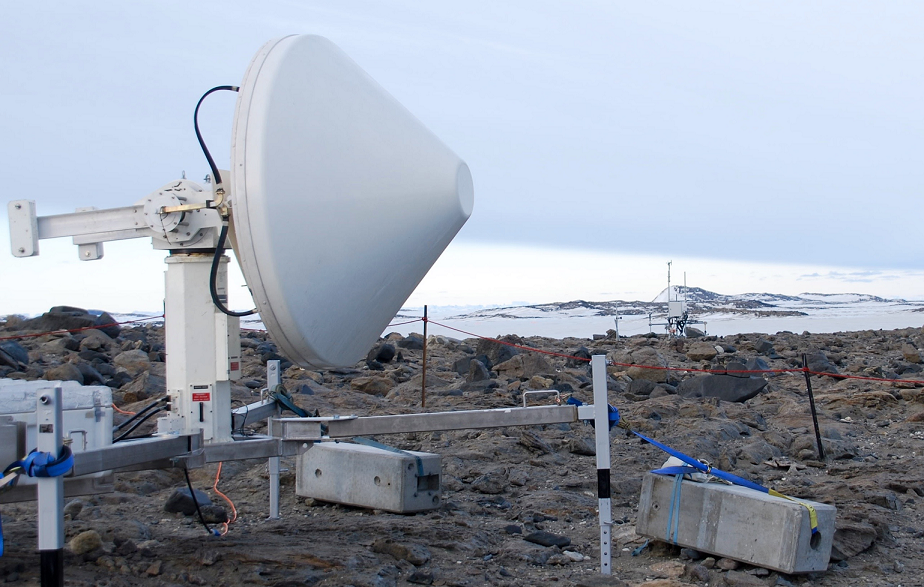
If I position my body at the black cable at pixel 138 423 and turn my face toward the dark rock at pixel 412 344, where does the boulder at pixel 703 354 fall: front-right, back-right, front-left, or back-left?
front-right

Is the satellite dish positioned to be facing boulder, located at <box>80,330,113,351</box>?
no

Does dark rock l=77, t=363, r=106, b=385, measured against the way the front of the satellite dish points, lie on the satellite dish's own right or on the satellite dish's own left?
on the satellite dish's own left

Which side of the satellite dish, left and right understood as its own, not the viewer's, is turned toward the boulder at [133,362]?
left

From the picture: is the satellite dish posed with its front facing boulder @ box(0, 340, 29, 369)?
no

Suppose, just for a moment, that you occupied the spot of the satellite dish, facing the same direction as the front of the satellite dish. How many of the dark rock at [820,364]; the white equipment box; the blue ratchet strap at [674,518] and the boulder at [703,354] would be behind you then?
1

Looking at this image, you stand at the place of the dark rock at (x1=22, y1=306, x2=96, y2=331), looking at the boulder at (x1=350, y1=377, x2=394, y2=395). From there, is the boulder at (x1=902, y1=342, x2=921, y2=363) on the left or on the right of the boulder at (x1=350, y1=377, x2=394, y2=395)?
left

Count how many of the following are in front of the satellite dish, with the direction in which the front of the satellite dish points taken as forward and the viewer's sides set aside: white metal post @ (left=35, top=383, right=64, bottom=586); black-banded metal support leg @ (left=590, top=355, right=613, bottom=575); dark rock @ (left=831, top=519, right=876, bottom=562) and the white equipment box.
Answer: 2

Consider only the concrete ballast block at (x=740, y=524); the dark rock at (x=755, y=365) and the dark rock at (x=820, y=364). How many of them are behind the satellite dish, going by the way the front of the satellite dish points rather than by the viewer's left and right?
0

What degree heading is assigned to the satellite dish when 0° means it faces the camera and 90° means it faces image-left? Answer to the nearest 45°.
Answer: approximately 270°

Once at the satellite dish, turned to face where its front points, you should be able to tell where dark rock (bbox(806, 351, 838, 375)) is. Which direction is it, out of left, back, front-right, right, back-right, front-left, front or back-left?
front-left

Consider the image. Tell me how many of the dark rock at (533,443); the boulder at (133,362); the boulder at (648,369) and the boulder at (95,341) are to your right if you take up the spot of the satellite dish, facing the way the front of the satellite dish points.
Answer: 0

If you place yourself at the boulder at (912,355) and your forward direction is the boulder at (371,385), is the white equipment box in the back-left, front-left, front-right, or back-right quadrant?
front-left

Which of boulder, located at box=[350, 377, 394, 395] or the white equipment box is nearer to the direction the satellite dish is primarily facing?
the boulder

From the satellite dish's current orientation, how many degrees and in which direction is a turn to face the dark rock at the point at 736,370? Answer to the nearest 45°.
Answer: approximately 45° to its left

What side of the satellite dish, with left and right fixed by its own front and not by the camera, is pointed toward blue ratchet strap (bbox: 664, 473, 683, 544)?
front

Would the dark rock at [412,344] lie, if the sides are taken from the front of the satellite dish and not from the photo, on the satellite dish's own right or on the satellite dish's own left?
on the satellite dish's own left

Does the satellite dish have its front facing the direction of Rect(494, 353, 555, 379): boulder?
no

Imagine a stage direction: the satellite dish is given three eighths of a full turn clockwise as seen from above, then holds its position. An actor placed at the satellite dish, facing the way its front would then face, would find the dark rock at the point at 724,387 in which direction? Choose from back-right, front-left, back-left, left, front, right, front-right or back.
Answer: back
